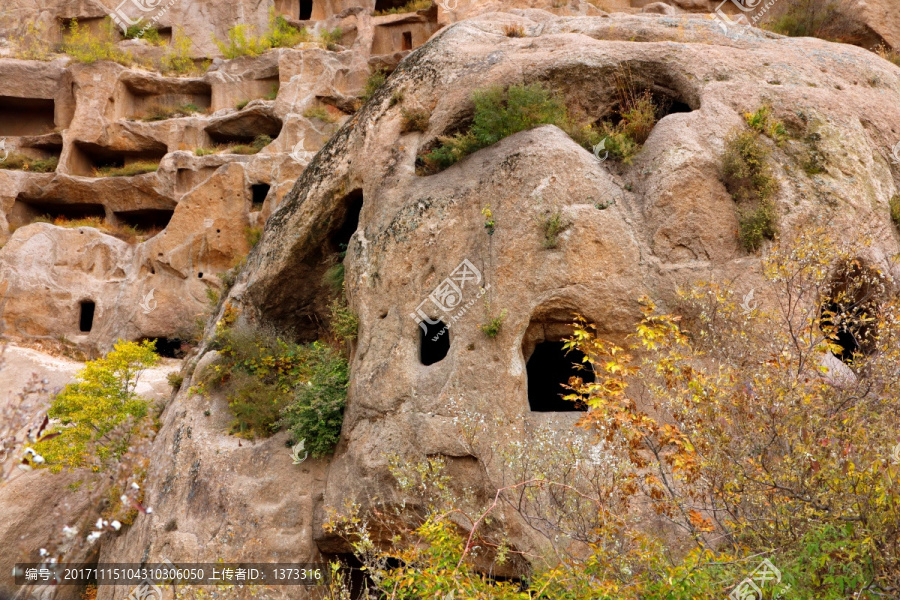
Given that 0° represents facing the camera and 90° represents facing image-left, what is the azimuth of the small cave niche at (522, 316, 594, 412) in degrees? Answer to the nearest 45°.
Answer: approximately 0°

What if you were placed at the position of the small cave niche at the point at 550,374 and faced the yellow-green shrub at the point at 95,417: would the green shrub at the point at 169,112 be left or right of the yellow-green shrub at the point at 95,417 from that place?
right

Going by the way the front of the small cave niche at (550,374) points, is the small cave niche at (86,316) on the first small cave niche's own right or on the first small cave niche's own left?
on the first small cave niche's own right

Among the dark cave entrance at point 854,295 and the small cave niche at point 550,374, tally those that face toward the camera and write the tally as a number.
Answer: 2

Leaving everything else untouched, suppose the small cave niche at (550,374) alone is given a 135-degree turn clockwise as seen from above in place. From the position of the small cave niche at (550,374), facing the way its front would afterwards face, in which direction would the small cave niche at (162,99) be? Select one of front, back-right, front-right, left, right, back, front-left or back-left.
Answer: front

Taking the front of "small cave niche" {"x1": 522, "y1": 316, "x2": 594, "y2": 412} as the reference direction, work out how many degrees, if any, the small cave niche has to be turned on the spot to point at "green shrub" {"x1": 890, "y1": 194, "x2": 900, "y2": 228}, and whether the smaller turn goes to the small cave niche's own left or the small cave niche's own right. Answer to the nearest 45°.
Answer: approximately 90° to the small cave niche's own left

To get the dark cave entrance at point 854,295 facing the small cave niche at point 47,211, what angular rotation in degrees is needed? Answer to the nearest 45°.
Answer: approximately 90° to its right
